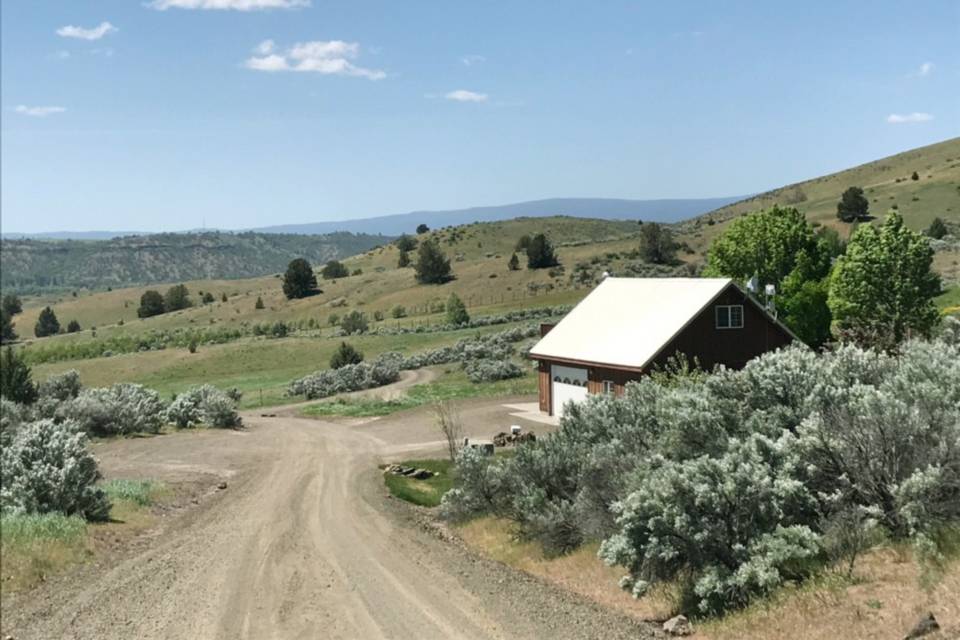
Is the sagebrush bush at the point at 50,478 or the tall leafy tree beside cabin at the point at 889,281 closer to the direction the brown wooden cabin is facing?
the sagebrush bush

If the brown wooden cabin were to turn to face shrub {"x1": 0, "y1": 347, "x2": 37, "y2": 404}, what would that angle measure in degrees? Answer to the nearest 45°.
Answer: approximately 45° to its right

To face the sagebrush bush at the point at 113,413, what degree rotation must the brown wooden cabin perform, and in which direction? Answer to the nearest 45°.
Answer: approximately 45° to its right

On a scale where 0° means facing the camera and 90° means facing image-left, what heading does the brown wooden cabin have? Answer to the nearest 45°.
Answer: approximately 45°

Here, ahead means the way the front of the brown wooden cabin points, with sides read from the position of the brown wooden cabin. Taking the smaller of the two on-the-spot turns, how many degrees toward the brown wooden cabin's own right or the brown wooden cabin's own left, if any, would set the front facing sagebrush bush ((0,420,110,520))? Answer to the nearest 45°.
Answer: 0° — it already faces it

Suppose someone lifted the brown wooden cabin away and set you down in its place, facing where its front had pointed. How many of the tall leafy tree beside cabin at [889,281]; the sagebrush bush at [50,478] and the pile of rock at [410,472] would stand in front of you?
2

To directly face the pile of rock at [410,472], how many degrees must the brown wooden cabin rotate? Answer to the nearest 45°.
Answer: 0° — it already faces it

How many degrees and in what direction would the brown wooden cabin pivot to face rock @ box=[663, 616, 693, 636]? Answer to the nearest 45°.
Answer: approximately 45° to its left

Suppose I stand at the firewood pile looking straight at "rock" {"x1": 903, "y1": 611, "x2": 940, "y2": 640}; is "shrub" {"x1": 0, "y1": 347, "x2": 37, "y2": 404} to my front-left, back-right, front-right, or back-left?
back-right

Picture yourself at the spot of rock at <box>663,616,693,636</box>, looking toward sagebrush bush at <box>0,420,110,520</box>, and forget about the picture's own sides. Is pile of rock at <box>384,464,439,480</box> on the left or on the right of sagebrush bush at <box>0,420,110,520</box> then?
right
